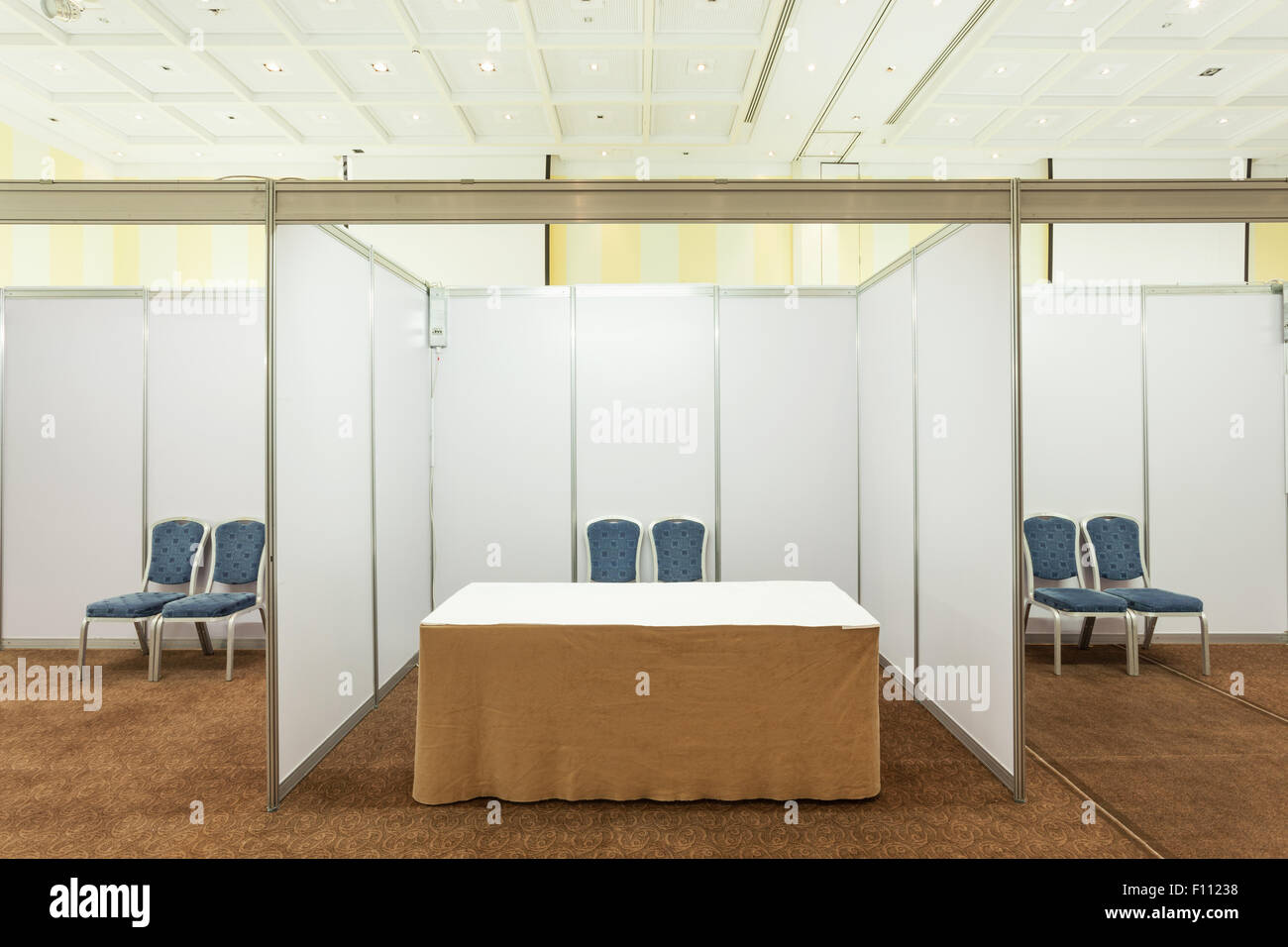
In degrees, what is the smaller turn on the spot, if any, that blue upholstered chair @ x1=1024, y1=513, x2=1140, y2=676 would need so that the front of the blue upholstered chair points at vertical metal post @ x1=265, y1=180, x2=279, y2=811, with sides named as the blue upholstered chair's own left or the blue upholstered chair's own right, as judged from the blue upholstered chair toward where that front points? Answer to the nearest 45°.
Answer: approximately 90° to the blue upholstered chair's own right

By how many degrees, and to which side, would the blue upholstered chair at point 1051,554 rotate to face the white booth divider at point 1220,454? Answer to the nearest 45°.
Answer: approximately 90° to its left

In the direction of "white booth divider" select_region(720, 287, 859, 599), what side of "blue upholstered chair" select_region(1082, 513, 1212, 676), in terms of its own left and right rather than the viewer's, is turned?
right

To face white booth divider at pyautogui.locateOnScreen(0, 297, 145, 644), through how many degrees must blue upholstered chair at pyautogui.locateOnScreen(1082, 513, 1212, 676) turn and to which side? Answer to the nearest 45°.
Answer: approximately 90° to its right

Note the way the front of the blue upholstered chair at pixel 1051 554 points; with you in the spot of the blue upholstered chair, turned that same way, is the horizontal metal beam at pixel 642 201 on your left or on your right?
on your right

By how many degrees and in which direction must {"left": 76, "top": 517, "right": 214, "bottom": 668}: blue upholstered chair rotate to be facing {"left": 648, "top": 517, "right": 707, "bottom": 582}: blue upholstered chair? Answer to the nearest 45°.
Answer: approximately 90° to its left

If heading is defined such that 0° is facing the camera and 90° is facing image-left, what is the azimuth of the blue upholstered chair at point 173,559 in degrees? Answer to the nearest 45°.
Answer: approximately 45°

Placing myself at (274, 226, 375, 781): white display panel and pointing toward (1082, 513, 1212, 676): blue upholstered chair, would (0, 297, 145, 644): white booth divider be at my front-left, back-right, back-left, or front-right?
back-left

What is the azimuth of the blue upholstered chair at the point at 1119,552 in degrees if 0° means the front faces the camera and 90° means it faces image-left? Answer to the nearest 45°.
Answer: approximately 315°

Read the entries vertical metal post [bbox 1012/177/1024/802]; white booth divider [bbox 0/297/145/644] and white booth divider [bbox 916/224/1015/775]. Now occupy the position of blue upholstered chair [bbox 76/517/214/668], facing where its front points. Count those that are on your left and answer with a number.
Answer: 2

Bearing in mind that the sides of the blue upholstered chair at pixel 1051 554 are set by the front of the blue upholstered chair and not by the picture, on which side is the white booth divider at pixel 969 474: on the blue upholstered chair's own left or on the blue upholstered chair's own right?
on the blue upholstered chair's own right

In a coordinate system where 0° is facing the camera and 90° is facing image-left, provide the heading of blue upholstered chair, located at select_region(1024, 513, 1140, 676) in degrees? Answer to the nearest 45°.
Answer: approximately 315°
